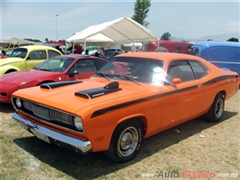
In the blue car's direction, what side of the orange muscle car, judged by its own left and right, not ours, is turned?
back

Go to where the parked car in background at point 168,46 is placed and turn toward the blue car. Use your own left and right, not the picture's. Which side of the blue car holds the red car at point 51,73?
right

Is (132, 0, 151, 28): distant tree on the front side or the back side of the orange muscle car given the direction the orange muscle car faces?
on the back side

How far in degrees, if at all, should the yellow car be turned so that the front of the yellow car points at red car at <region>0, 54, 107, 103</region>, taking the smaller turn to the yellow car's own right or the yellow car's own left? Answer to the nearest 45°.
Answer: approximately 45° to the yellow car's own left

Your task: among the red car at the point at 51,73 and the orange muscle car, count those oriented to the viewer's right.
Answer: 0

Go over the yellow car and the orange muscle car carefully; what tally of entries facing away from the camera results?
0

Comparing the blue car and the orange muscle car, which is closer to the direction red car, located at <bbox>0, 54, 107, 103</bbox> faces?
the orange muscle car

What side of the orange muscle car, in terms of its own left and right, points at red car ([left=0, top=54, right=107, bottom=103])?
right

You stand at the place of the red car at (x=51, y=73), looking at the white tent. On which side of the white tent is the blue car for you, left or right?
right

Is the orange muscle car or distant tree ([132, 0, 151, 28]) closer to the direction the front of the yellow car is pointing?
the orange muscle car
